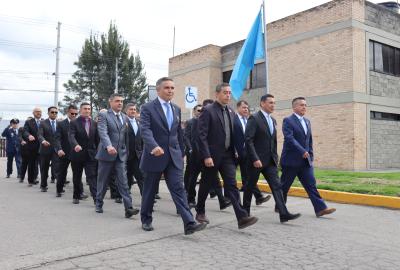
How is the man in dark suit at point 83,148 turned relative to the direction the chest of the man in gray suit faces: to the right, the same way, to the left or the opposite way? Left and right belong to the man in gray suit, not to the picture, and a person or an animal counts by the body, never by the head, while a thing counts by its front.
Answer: the same way

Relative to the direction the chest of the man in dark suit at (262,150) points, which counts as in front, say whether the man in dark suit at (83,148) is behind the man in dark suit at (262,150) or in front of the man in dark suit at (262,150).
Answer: behind

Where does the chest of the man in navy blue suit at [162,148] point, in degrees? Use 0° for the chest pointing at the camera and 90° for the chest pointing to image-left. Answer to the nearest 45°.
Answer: approximately 315°

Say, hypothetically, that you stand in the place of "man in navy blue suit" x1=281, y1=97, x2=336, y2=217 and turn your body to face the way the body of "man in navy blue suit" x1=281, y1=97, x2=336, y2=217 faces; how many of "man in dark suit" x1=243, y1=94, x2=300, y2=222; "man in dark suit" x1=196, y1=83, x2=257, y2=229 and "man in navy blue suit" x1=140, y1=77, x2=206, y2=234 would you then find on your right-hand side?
3

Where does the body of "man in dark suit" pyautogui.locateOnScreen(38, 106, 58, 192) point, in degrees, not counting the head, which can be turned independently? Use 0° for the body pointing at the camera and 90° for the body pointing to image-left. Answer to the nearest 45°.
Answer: approximately 315°

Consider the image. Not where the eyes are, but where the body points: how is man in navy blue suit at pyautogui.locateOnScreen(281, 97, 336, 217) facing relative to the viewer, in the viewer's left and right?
facing the viewer and to the right of the viewer

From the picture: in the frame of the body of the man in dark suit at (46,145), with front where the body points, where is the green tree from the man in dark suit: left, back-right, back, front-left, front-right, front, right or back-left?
back-left

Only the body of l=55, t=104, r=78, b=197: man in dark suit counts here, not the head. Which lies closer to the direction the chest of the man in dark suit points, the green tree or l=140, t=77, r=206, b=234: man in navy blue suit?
the man in navy blue suit

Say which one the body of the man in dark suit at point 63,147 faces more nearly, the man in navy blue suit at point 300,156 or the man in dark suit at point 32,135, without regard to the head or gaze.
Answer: the man in navy blue suit

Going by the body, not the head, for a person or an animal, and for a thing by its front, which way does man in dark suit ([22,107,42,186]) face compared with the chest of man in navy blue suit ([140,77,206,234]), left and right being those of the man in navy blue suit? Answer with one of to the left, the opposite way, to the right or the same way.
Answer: the same way

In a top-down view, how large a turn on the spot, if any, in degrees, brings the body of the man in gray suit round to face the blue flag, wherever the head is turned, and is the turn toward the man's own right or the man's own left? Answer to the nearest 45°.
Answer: approximately 90° to the man's own left

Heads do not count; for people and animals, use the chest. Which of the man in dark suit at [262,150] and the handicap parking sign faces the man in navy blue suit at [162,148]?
the handicap parking sign

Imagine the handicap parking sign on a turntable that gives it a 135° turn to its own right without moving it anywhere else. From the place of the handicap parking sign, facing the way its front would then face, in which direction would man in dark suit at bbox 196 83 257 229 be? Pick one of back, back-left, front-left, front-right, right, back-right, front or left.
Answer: back-left

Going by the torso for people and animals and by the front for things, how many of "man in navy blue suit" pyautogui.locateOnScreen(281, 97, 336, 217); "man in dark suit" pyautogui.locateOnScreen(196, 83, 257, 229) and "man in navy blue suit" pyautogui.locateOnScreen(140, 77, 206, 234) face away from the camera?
0

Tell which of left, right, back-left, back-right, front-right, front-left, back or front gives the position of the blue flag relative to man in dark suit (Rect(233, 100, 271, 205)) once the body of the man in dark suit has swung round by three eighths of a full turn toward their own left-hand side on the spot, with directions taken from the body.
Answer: front

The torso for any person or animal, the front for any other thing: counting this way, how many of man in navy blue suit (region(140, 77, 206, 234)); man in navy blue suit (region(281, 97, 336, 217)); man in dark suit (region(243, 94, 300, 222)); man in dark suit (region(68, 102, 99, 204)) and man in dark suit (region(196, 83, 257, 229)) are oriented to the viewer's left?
0

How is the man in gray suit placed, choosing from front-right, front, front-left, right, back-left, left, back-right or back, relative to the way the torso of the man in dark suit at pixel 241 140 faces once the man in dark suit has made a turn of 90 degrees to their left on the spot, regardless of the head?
back-left
